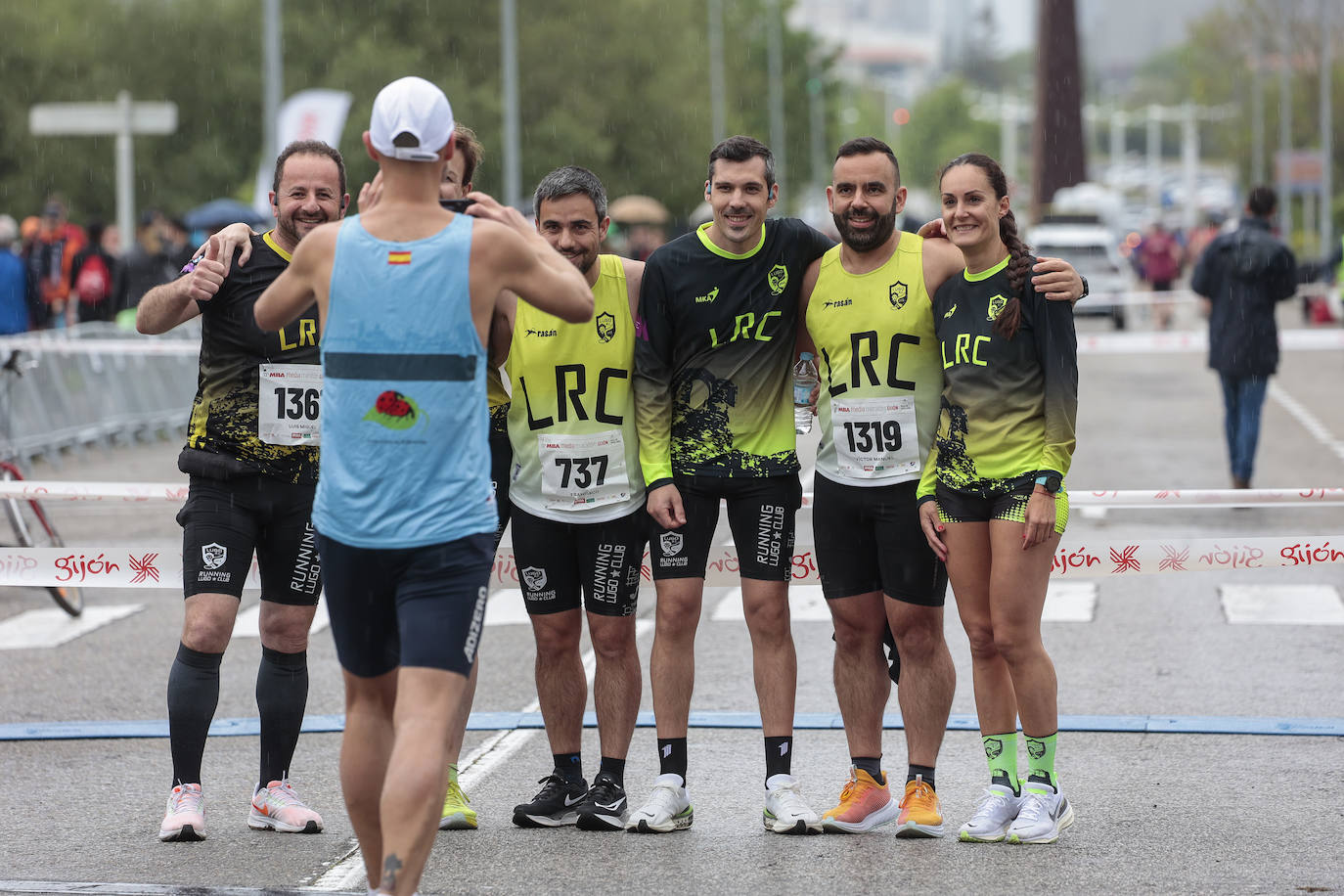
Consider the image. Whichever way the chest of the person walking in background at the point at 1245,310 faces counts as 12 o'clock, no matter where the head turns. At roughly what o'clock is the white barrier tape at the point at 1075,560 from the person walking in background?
The white barrier tape is roughly at 6 o'clock from the person walking in background.

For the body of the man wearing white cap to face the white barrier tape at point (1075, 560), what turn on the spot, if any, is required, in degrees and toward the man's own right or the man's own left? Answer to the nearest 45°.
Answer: approximately 45° to the man's own right

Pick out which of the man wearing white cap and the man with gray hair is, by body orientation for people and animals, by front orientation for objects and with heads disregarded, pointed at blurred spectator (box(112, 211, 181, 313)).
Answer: the man wearing white cap

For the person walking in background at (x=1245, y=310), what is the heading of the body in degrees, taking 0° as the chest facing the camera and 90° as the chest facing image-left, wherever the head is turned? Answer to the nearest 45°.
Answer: approximately 180°

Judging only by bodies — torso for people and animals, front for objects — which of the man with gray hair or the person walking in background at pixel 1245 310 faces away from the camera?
the person walking in background

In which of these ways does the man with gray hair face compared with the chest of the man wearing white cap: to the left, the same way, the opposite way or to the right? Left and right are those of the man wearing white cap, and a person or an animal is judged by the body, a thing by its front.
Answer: the opposite way

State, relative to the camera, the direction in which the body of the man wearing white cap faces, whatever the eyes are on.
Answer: away from the camera

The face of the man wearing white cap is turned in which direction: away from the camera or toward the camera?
away from the camera
